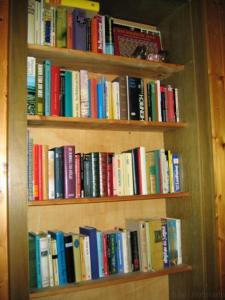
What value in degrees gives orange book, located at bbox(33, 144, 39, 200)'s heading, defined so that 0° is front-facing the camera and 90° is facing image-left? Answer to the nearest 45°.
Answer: approximately 270°

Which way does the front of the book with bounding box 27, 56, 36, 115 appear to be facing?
to the viewer's right

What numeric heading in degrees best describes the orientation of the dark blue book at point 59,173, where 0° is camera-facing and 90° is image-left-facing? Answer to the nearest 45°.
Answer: approximately 270°

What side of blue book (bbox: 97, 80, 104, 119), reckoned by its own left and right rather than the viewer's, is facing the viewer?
right
